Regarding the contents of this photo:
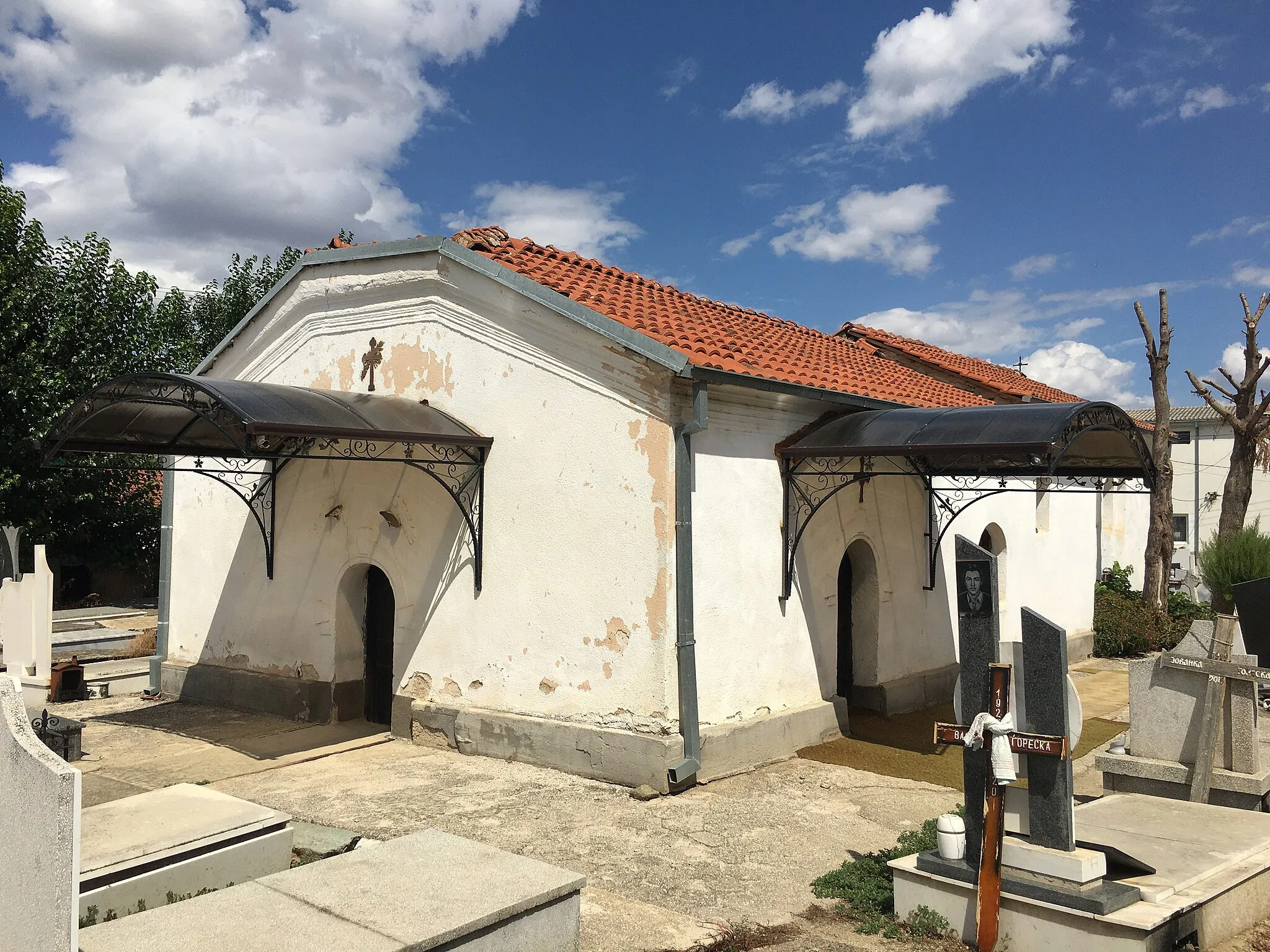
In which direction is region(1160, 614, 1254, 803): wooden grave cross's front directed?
toward the camera

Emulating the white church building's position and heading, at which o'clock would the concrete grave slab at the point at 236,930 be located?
The concrete grave slab is roughly at 11 o'clock from the white church building.

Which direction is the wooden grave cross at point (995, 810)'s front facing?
toward the camera

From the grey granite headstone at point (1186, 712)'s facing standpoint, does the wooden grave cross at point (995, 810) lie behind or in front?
in front

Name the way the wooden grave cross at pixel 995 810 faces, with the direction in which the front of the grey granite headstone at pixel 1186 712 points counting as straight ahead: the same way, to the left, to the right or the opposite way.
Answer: the same way

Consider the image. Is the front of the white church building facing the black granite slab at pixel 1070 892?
no

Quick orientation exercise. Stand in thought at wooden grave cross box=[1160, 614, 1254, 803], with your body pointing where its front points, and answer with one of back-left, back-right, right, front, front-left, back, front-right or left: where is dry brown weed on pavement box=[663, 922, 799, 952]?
front-right

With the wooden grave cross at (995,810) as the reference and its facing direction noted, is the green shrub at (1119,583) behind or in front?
behind

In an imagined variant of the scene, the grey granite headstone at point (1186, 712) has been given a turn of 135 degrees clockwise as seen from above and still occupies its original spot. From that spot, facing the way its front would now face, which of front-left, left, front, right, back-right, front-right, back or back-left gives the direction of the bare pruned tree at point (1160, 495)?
front-right

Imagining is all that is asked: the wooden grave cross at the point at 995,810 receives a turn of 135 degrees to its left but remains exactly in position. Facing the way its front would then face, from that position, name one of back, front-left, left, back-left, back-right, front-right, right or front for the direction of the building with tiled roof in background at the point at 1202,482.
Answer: front-left

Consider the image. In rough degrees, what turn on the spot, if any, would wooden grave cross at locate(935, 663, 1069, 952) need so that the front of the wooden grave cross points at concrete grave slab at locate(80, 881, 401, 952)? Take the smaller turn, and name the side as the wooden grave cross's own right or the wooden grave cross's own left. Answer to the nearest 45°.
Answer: approximately 45° to the wooden grave cross's own right

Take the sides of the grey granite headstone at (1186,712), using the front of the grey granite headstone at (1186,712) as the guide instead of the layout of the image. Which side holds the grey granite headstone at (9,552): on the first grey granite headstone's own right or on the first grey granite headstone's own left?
on the first grey granite headstone's own right

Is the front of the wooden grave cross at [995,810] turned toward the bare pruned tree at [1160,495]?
no

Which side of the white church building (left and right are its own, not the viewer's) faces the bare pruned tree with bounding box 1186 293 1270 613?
back

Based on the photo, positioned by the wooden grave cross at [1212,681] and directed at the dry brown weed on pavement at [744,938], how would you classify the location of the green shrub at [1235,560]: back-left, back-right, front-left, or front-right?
back-right

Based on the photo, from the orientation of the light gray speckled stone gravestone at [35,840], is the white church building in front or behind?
in front

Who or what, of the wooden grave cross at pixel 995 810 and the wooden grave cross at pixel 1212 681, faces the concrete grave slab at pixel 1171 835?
the wooden grave cross at pixel 1212 681

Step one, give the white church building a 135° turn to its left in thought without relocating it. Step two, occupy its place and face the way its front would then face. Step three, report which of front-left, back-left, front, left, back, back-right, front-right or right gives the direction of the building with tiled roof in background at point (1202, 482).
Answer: front-left

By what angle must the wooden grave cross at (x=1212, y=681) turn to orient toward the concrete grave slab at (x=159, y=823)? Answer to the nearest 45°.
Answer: approximately 45° to its right
